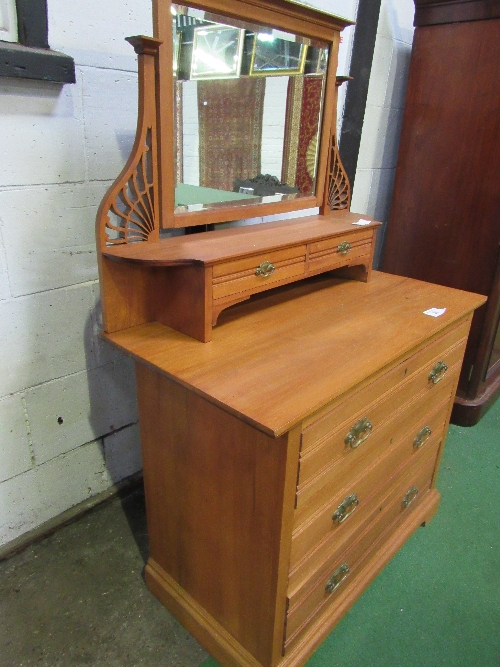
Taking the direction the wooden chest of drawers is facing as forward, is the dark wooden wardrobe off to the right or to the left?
on its left

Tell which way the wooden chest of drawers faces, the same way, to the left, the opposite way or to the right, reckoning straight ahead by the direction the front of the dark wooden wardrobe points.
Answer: the same way

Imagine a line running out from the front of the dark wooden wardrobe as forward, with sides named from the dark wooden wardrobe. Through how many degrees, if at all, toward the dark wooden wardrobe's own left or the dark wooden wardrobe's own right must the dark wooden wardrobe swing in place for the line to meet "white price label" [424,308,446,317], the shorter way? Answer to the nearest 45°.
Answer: approximately 45° to the dark wooden wardrobe's own right

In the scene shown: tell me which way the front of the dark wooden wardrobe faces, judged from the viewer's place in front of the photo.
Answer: facing the viewer and to the right of the viewer

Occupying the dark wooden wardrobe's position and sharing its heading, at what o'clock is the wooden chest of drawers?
The wooden chest of drawers is roughly at 2 o'clock from the dark wooden wardrobe.

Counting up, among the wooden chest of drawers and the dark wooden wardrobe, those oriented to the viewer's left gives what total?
0
